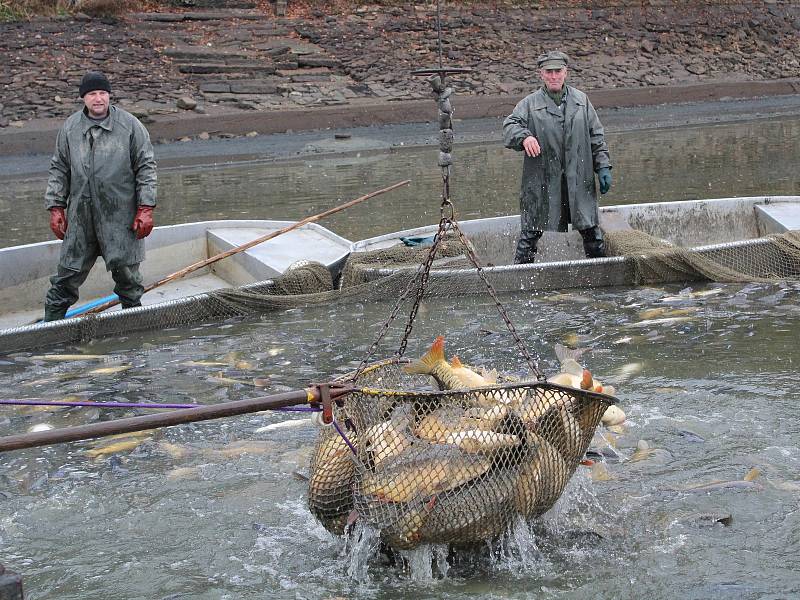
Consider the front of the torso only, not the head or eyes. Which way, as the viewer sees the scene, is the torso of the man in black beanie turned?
toward the camera

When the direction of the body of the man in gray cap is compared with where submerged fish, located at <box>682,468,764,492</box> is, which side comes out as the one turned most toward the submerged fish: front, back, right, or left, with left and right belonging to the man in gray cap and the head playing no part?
front

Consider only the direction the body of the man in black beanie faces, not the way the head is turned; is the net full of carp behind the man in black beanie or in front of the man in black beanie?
in front

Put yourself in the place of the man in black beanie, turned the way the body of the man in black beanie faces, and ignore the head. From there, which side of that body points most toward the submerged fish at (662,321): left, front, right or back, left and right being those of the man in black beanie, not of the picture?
left

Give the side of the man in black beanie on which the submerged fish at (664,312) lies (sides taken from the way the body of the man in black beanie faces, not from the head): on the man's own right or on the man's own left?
on the man's own left

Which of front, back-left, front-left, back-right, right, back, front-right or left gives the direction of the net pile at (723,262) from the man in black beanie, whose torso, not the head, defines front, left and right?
left

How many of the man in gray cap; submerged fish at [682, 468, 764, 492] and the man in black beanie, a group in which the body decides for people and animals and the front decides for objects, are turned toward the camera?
2

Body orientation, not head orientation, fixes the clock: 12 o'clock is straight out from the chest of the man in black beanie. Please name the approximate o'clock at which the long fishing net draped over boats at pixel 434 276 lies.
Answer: The long fishing net draped over boats is roughly at 9 o'clock from the man in black beanie.

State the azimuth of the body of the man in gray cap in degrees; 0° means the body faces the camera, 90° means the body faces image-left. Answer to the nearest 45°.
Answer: approximately 0°

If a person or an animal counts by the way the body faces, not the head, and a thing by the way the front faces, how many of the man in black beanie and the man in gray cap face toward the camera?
2

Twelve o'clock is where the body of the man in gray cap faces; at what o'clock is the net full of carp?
The net full of carp is roughly at 12 o'clock from the man in gray cap.

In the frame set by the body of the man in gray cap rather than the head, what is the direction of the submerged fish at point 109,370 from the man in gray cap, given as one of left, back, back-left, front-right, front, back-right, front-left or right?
front-right

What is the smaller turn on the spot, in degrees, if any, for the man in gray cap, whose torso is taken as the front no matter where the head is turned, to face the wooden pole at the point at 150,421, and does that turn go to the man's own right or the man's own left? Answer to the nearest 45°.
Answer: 0° — they already face it
